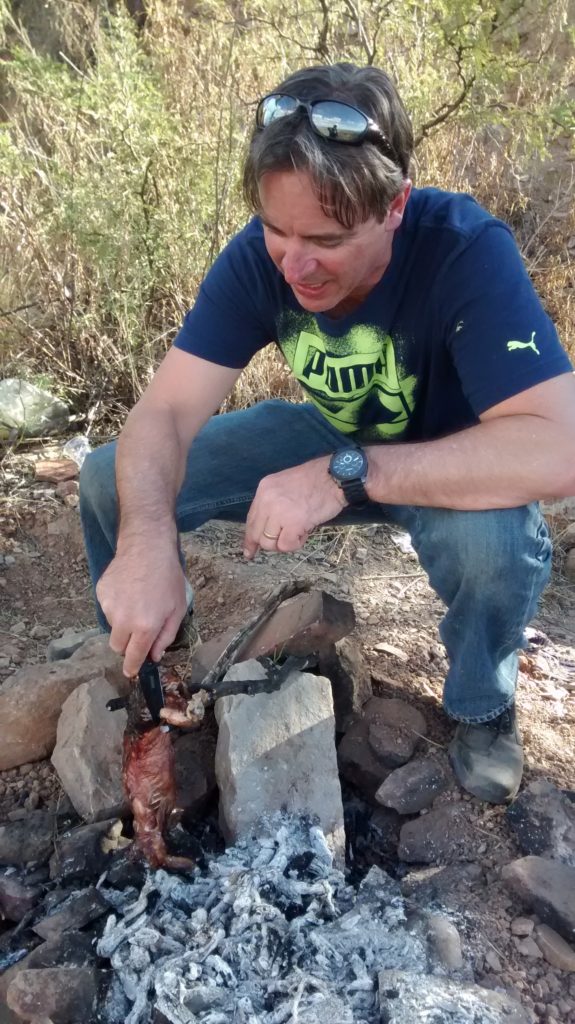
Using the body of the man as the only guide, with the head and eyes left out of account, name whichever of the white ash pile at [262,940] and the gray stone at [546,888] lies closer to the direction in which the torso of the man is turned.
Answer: the white ash pile

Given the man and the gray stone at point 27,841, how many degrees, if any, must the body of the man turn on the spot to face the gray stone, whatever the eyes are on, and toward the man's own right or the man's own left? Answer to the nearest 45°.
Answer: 0° — they already face it

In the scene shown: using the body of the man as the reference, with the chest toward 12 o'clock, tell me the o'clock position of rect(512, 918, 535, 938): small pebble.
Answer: The small pebble is roughly at 10 o'clock from the man.

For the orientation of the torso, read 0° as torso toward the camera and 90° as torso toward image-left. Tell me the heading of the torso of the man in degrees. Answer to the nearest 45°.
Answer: approximately 45°

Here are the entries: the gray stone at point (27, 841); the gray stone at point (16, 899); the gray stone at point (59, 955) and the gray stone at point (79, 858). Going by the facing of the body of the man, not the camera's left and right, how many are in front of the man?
4

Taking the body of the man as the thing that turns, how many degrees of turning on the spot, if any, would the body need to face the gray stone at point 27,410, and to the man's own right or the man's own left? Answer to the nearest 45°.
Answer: approximately 90° to the man's own right

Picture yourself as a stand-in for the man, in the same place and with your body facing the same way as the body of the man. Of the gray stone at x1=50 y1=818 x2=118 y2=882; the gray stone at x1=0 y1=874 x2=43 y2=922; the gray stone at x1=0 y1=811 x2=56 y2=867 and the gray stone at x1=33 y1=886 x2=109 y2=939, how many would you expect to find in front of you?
4

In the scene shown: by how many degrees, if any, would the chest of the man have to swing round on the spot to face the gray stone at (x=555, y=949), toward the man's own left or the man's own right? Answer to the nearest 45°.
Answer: approximately 45° to the man's own left
